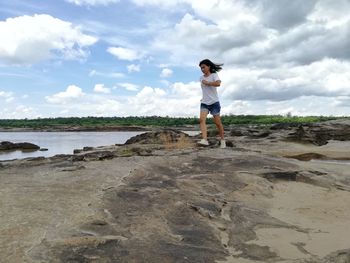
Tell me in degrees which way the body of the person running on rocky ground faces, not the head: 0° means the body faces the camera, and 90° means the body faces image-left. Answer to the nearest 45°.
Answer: approximately 45°

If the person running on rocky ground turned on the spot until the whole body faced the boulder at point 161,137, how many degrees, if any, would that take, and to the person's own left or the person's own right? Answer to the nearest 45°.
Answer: approximately 90° to the person's own right
